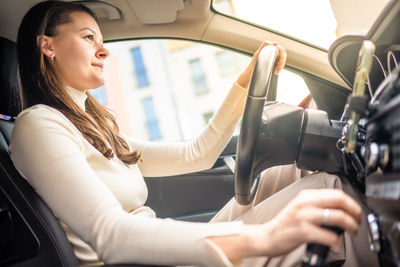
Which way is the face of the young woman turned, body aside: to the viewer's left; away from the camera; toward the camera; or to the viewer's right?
to the viewer's right

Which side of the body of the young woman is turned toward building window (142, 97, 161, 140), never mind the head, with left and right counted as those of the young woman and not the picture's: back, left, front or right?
left

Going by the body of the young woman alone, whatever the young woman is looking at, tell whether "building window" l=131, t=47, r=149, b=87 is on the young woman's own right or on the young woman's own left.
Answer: on the young woman's own left

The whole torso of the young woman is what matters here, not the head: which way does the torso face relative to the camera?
to the viewer's right
